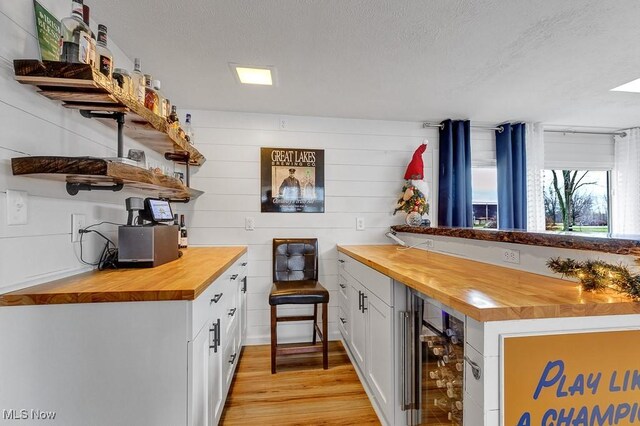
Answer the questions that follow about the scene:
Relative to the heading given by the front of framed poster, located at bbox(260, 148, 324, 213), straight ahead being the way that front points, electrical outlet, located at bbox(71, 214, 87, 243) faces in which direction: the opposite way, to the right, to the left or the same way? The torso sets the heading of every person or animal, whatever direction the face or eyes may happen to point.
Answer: to the left

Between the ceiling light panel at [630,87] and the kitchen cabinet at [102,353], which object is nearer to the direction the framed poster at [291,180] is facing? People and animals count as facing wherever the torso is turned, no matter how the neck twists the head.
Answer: the kitchen cabinet

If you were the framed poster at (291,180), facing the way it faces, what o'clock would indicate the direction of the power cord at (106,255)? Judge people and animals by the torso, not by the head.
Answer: The power cord is roughly at 1 o'clock from the framed poster.

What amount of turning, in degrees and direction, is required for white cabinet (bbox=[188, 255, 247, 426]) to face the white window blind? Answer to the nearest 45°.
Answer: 0° — it already faces it

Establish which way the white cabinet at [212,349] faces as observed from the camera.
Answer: facing to the right of the viewer

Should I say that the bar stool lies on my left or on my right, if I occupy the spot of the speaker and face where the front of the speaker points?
on my left

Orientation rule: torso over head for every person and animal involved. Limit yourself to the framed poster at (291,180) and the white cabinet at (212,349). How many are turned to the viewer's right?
1

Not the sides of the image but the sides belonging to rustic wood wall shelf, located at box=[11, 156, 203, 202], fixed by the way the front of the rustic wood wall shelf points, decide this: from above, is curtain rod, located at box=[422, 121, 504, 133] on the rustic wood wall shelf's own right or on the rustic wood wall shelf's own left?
on the rustic wood wall shelf's own left
